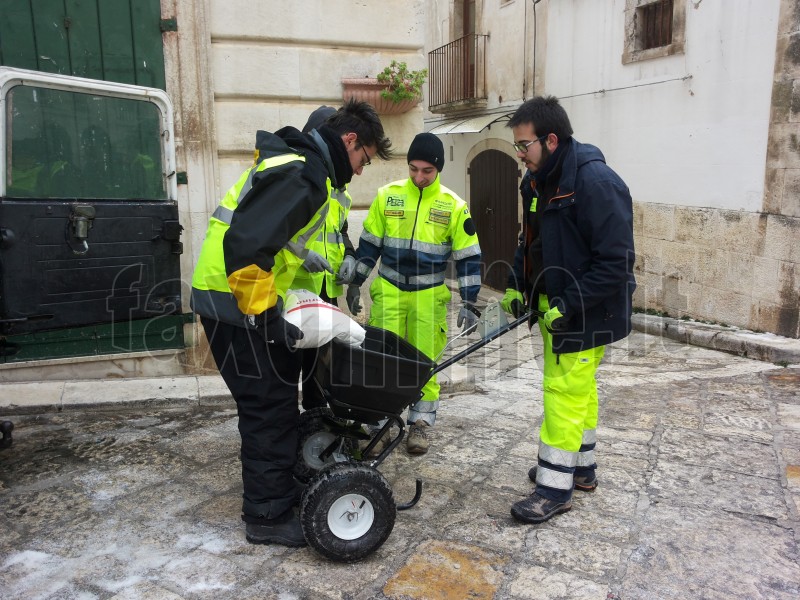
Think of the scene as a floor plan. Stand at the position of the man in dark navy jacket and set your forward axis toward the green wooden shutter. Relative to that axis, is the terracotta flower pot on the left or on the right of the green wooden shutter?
right

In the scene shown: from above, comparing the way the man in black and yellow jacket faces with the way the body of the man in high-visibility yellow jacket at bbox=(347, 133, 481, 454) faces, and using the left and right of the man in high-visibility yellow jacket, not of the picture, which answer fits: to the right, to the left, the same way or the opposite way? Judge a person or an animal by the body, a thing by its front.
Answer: to the left

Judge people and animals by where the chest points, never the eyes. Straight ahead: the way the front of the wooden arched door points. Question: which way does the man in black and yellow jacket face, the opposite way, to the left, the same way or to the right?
to the left

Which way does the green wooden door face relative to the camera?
toward the camera

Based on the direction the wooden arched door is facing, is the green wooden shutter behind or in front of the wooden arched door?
in front

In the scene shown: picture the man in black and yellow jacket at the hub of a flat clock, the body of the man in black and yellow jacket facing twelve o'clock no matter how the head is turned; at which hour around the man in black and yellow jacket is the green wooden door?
The green wooden door is roughly at 8 o'clock from the man in black and yellow jacket.

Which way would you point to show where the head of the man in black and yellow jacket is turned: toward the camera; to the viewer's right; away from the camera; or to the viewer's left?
to the viewer's right

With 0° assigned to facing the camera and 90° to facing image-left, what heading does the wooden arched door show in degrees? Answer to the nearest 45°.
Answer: approximately 0°

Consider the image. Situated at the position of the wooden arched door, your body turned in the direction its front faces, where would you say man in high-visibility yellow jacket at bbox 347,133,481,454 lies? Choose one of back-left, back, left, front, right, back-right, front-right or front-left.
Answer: front

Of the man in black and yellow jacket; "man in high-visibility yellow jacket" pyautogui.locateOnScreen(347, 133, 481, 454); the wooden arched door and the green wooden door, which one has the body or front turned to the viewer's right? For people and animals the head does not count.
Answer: the man in black and yellow jacket

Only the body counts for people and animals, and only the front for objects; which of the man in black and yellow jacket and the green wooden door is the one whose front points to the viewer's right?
the man in black and yellow jacket

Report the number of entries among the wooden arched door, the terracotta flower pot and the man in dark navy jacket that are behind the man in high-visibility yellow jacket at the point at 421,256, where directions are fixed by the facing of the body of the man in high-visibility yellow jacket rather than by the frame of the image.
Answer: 2

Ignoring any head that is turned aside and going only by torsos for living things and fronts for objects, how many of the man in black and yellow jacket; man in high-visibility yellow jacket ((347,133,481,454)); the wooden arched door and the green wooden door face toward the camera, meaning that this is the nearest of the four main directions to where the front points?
3

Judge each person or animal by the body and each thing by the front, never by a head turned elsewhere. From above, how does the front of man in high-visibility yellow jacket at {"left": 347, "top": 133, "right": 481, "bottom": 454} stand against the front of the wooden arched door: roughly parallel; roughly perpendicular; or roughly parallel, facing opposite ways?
roughly parallel

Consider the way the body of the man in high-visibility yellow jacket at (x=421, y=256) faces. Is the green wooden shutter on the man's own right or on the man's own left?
on the man's own right

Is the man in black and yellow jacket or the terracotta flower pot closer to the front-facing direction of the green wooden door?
the man in black and yellow jacket

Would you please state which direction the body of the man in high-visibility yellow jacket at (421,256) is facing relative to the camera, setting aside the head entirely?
toward the camera

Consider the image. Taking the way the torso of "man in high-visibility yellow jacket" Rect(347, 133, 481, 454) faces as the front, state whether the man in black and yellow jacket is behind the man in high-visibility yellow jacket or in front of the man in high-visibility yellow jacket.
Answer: in front

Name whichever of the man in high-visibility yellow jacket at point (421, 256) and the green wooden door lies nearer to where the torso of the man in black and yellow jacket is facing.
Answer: the man in high-visibility yellow jacket

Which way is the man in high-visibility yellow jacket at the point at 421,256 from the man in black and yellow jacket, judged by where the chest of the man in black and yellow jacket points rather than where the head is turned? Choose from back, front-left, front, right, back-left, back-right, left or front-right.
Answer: front-left

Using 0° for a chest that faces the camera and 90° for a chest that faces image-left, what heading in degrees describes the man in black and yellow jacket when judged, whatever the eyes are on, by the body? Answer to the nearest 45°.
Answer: approximately 270°
